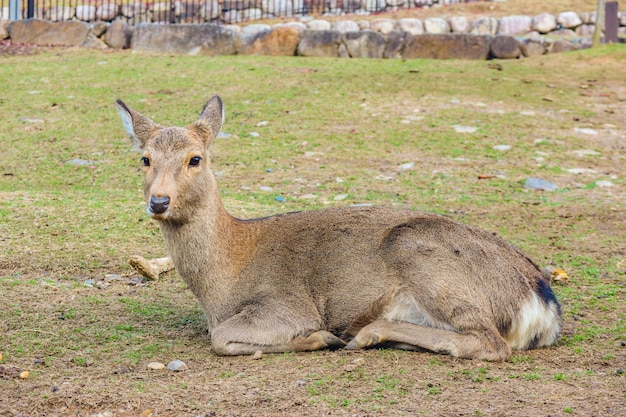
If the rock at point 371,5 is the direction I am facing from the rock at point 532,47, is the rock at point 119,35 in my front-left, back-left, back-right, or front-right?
front-left

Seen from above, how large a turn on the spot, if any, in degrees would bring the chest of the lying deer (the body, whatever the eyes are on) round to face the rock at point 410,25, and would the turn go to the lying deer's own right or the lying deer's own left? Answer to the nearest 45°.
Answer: approximately 90° to the lying deer's own right

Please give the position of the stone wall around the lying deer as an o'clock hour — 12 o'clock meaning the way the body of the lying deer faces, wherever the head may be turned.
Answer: The stone wall is roughly at 3 o'clock from the lying deer.

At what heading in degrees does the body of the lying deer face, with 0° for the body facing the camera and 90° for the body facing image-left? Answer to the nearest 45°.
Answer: approximately 90°

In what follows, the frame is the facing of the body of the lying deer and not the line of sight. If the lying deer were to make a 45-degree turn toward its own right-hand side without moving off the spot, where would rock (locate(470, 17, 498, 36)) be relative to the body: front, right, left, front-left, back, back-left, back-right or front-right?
front-right

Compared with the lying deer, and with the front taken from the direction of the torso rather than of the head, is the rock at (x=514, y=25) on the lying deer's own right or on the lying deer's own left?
on the lying deer's own right

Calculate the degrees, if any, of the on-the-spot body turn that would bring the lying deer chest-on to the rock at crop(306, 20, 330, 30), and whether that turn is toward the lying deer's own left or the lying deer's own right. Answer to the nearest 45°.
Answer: approximately 90° to the lying deer's own right

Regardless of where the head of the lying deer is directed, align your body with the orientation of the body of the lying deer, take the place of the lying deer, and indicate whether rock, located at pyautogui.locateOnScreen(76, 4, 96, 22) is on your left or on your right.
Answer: on your right

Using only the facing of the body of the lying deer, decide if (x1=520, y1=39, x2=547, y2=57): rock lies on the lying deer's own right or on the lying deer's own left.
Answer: on the lying deer's own right

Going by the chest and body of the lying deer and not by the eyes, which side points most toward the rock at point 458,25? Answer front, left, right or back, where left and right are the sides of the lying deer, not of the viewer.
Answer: right

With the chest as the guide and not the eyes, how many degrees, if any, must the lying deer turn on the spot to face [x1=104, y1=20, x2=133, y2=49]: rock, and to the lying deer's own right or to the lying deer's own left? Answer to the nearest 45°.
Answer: approximately 90° to the lying deer's own right

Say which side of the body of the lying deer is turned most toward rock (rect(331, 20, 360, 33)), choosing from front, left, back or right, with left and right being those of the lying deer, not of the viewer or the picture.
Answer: right
